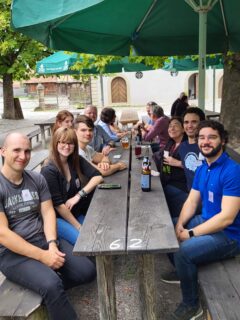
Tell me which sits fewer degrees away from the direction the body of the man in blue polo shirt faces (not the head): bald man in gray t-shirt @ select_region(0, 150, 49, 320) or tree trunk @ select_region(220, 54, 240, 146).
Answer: the bald man in gray t-shirt

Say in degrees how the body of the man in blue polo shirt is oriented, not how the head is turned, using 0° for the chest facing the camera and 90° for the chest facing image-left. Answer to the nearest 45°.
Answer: approximately 45°

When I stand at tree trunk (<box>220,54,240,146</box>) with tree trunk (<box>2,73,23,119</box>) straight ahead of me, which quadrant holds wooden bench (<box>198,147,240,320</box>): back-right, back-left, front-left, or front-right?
back-left

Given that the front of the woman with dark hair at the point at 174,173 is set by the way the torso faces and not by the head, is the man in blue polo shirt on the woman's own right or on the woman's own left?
on the woman's own left

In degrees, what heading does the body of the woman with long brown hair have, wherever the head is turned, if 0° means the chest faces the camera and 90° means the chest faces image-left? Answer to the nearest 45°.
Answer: approximately 315°

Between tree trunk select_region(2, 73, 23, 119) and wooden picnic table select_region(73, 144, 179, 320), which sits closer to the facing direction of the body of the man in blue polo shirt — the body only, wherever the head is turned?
the wooden picnic table

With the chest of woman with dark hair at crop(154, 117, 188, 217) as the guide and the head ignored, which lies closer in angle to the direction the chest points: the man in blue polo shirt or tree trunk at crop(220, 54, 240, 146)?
the man in blue polo shirt
